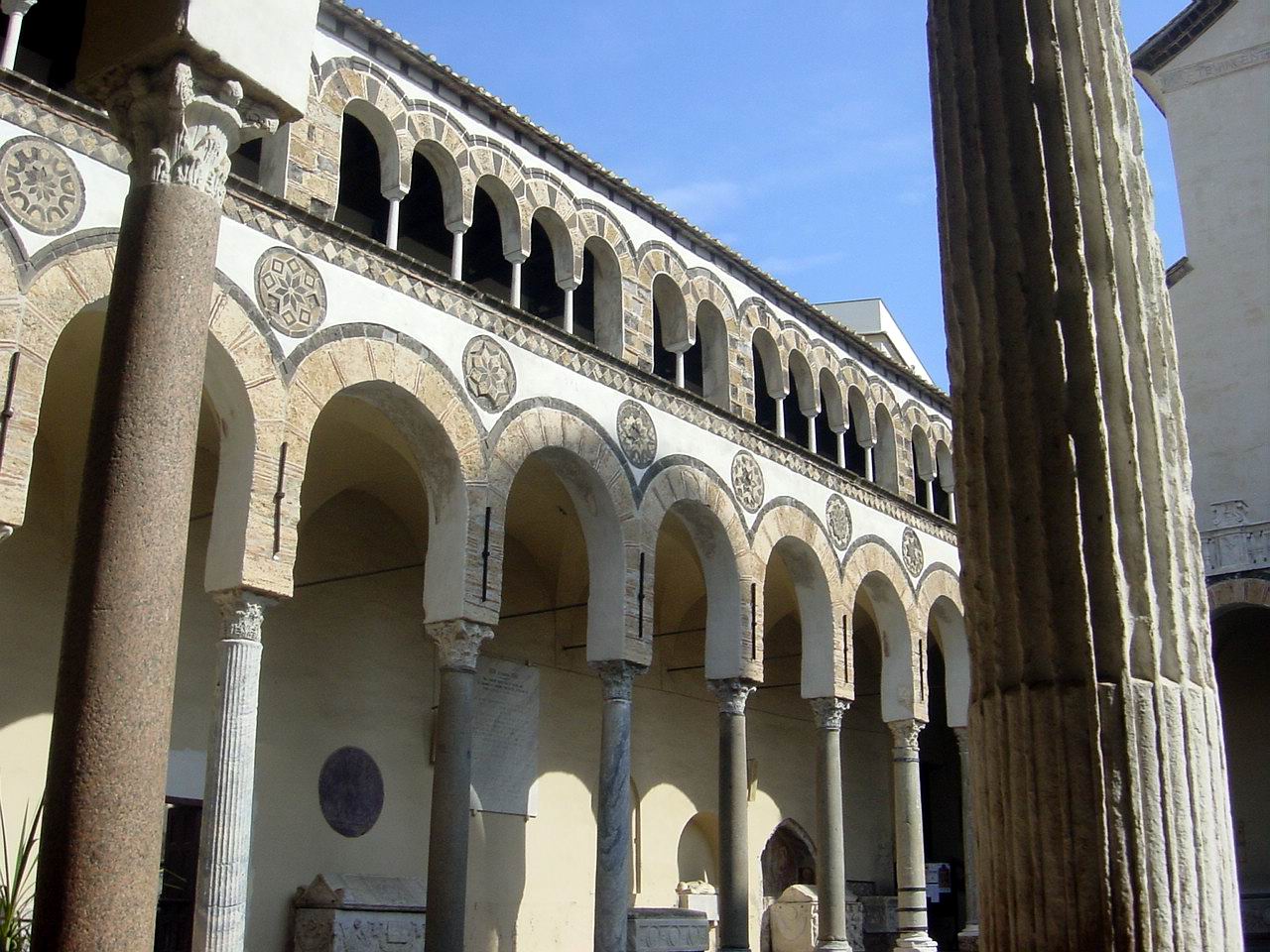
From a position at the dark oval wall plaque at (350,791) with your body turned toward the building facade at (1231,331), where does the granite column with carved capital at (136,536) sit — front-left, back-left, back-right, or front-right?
back-right

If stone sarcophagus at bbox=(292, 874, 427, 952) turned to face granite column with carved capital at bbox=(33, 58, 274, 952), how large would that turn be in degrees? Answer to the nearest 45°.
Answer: approximately 45° to its right

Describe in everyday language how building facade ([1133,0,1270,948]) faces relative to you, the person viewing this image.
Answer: facing the viewer and to the left of the viewer

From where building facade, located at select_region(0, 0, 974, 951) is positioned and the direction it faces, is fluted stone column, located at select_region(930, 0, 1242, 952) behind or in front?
in front

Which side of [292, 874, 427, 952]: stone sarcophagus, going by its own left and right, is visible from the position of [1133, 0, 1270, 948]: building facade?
left

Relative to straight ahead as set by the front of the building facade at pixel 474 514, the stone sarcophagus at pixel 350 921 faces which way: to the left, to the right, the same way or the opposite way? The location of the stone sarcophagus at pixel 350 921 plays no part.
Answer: the same way

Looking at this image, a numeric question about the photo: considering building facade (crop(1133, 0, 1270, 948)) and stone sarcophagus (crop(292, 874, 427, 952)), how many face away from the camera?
0

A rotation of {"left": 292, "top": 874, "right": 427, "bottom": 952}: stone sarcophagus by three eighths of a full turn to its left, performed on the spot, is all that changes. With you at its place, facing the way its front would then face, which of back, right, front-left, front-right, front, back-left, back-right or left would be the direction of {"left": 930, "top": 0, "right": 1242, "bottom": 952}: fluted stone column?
back

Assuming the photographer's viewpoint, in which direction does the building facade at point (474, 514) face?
facing the viewer and to the right of the viewer
